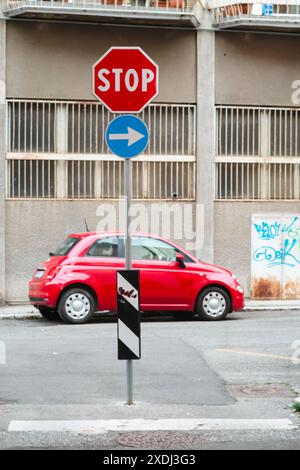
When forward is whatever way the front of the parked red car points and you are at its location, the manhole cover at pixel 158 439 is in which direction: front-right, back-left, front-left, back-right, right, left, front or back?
right

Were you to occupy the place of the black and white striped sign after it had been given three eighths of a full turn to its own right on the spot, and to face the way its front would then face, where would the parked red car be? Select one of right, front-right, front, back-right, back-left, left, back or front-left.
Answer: front-right

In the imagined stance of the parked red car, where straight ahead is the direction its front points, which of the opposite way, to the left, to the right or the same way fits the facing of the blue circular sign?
to the right

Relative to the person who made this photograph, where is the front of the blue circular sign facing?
facing the viewer

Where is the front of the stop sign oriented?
toward the camera

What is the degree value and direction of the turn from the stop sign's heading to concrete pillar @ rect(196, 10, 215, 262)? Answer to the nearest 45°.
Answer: approximately 180°

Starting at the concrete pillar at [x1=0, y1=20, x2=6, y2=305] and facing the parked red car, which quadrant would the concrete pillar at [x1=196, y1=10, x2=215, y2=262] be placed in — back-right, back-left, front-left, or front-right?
front-left

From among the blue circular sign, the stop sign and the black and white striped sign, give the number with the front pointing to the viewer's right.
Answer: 0

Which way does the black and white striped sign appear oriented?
toward the camera

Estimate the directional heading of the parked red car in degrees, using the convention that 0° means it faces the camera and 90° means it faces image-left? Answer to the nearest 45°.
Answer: approximately 270°

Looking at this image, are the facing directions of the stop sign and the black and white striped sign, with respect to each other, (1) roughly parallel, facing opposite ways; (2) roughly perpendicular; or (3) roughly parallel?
roughly parallel

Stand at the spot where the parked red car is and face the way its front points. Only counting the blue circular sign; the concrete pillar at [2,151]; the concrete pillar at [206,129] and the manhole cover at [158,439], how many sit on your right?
2

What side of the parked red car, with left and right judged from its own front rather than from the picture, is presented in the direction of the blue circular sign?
right

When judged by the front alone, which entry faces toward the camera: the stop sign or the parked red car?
the stop sign

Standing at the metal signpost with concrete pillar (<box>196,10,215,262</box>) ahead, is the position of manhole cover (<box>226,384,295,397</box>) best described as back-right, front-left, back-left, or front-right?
front-right

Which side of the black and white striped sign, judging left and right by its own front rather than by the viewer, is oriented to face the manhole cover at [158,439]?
front
